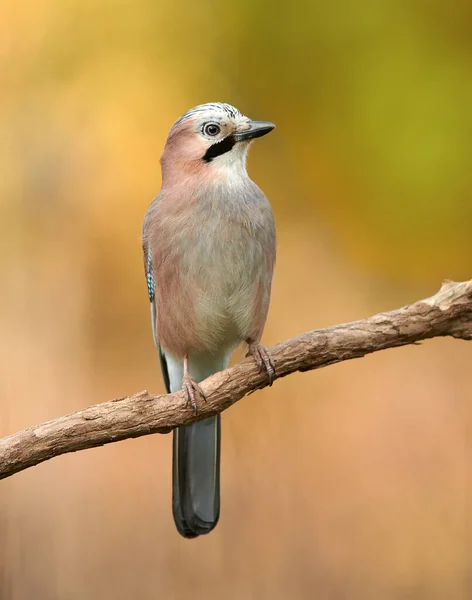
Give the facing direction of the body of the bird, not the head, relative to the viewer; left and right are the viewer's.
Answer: facing the viewer and to the right of the viewer
